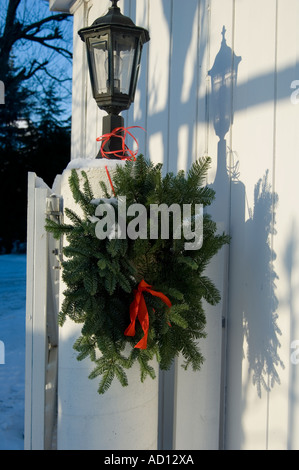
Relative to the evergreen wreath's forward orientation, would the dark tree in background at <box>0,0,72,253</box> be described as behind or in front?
behind

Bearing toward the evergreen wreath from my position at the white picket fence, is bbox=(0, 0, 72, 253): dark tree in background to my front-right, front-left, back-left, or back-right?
back-left

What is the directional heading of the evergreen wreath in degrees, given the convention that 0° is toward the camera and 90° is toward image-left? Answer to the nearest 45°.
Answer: approximately 0°
